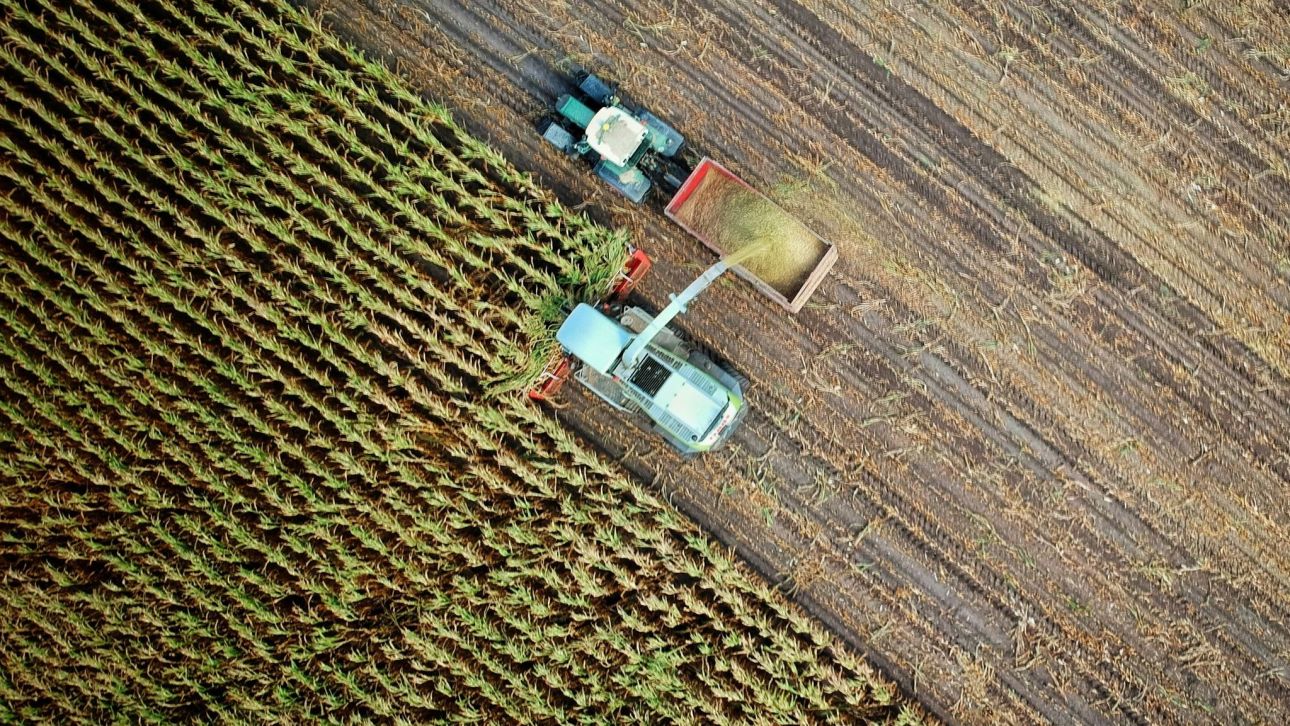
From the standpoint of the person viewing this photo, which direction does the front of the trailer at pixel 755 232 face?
facing away from the viewer and to the left of the viewer
